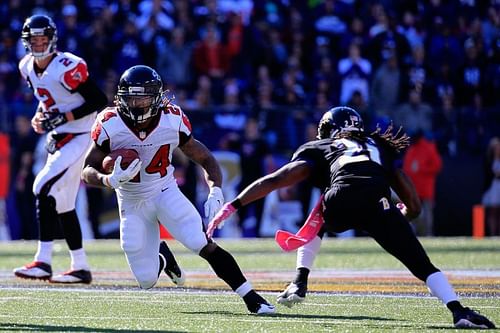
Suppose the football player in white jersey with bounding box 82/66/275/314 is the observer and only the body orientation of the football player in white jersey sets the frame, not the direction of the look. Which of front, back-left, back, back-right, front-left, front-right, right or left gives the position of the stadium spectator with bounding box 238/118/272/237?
back

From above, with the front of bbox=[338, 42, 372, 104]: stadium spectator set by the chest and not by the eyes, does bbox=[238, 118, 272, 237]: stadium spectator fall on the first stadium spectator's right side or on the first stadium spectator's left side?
on the first stadium spectator's right side

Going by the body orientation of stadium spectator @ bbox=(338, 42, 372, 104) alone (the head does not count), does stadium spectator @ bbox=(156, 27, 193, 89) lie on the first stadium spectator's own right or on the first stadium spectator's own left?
on the first stadium spectator's own right

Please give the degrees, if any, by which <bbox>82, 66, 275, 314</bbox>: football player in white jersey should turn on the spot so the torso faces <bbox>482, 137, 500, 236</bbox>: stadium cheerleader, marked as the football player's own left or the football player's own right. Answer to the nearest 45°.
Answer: approximately 135° to the football player's own left

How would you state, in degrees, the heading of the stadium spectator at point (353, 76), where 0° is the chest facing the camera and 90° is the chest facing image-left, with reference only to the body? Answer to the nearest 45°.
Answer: approximately 0°
